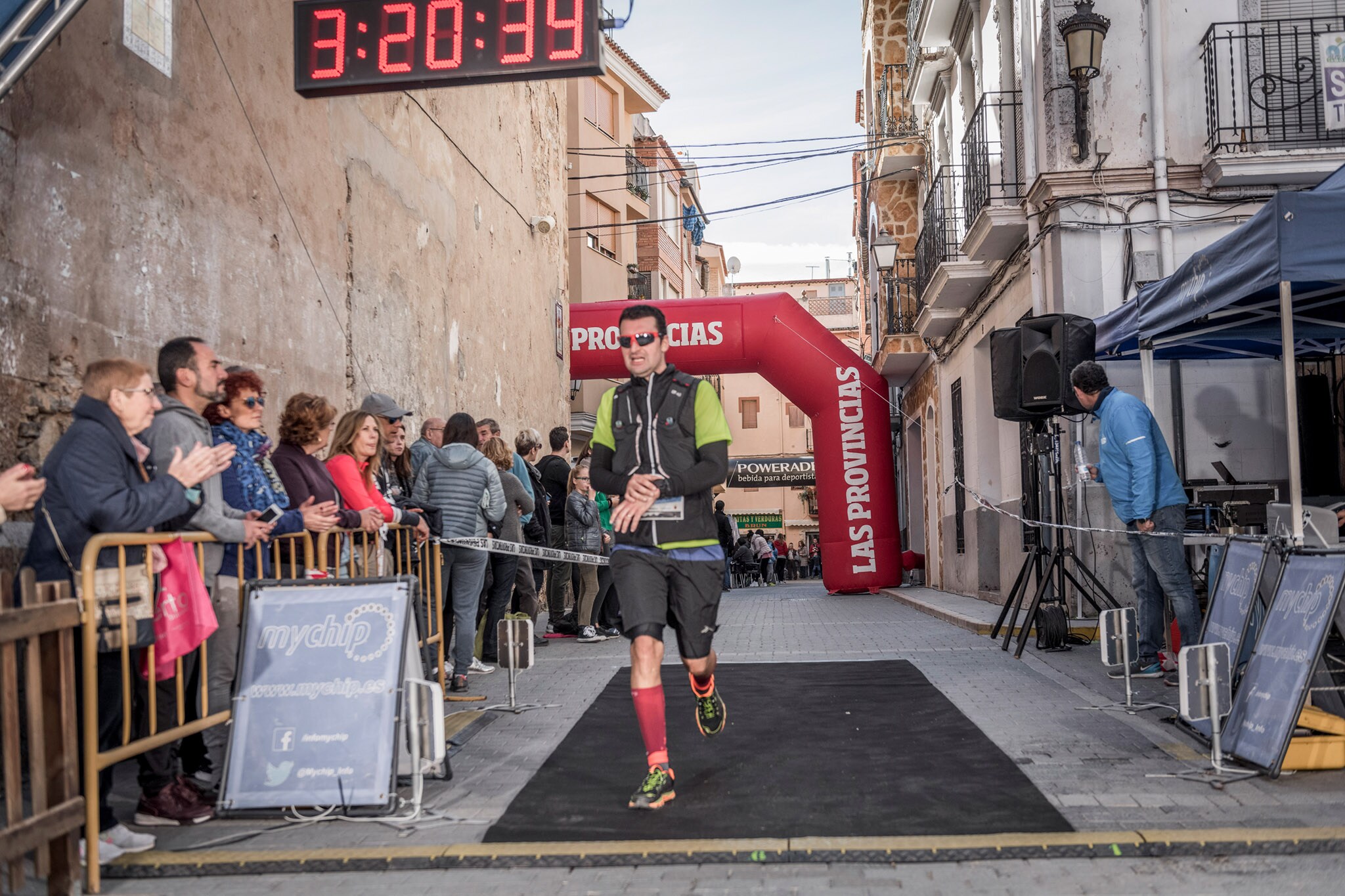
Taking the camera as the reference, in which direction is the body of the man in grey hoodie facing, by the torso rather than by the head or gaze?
to the viewer's right

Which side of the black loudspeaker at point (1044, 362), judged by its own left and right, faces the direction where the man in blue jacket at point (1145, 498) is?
left

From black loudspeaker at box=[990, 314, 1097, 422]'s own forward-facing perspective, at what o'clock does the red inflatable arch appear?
The red inflatable arch is roughly at 4 o'clock from the black loudspeaker.

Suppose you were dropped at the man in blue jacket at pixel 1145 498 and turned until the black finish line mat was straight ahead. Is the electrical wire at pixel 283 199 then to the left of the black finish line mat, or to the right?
right

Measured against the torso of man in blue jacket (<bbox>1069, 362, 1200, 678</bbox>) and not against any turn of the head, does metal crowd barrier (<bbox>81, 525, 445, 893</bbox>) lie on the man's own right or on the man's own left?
on the man's own left

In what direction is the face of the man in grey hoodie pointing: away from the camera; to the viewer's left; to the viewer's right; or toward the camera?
to the viewer's right

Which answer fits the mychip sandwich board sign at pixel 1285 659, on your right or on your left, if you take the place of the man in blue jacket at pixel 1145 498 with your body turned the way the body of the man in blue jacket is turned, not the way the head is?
on your left

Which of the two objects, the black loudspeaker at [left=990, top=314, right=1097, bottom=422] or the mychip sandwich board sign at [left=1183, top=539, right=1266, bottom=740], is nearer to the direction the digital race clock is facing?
the mychip sandwich board sign

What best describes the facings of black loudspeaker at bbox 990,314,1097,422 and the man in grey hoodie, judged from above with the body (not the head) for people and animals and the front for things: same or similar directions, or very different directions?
very different directions

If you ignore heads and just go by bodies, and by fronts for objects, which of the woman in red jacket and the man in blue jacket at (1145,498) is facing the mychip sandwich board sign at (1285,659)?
the woman in red jacket

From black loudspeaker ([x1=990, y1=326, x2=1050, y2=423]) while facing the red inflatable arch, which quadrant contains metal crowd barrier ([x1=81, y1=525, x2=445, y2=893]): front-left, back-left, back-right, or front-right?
back-left

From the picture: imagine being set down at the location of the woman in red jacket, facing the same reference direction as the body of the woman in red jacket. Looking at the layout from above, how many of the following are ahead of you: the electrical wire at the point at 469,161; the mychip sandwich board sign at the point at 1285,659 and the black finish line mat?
2

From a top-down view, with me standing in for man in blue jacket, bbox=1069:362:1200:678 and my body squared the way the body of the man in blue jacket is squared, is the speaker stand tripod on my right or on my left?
on my right

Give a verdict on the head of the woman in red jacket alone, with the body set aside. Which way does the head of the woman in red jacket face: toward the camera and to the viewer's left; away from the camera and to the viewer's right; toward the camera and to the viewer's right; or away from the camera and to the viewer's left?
toward the camera and to the viewer's right

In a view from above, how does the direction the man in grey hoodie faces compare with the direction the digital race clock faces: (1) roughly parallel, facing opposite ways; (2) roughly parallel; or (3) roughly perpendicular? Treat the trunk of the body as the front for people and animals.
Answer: roughly perpendicular
